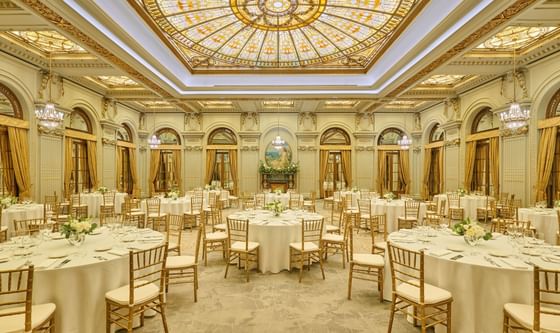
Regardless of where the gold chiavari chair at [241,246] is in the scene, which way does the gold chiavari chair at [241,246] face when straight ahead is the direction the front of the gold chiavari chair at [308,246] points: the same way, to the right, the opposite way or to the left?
to the right

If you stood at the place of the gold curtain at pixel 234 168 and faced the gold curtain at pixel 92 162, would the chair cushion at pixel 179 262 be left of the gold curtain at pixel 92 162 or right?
left

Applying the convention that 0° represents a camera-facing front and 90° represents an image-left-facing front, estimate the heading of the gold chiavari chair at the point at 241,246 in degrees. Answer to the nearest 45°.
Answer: approximately 225°

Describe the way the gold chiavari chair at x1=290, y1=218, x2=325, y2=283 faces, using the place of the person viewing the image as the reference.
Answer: facing away from the viewer and to the left of the viewer

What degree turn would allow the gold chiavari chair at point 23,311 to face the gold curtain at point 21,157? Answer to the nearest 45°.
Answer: approximately 45° to its left

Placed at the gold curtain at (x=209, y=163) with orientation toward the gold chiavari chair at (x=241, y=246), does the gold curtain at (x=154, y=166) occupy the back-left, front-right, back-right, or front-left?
back-right
